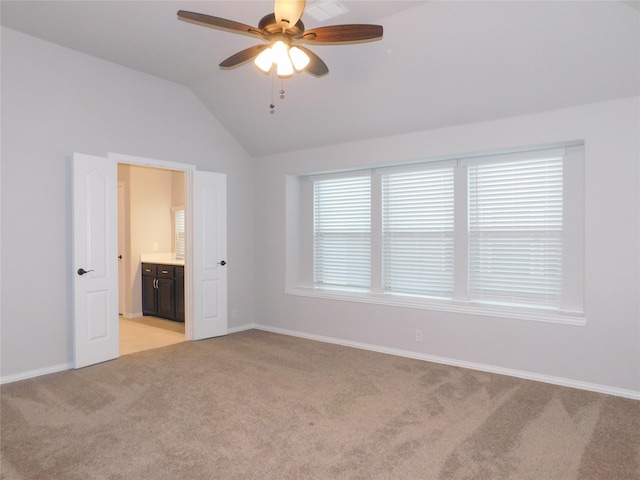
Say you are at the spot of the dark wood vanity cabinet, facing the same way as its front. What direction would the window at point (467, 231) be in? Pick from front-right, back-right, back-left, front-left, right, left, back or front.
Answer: left

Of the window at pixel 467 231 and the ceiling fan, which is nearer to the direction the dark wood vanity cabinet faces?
the ceiling fan

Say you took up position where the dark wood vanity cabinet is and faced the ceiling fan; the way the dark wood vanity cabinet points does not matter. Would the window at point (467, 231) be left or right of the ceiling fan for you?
left

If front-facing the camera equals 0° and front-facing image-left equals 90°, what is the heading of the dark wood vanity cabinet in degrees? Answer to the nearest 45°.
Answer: approximately 45°

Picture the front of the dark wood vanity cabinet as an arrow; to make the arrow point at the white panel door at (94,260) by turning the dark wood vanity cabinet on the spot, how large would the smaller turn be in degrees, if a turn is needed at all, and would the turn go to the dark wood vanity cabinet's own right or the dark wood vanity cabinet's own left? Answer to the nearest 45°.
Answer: approximately 45° to the dark wood vanity cabinet's own left

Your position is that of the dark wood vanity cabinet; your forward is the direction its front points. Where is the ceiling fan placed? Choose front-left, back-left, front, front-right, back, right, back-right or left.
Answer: front-left
